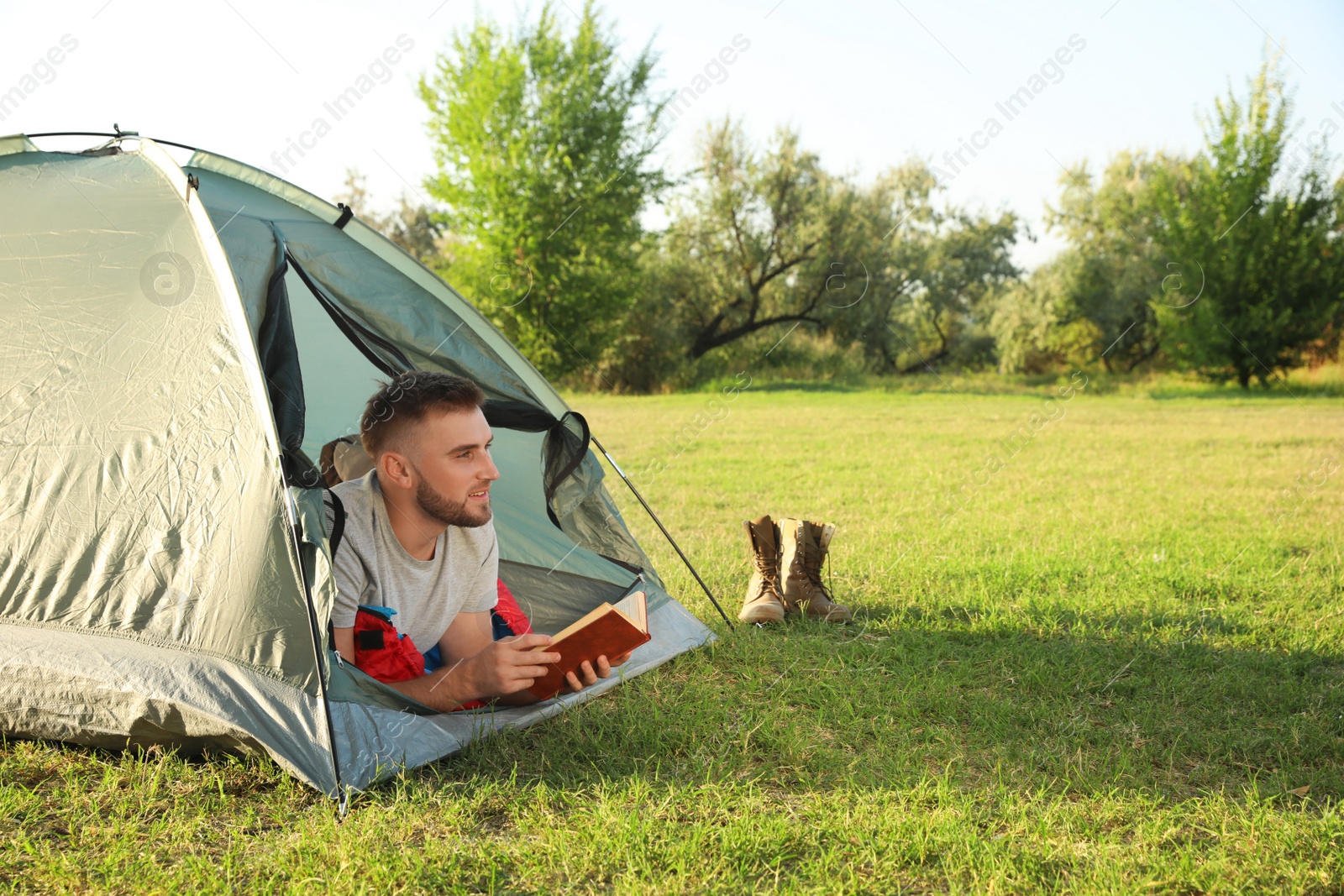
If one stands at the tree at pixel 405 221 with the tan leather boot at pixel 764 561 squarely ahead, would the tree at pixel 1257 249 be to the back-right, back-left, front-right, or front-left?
front-left

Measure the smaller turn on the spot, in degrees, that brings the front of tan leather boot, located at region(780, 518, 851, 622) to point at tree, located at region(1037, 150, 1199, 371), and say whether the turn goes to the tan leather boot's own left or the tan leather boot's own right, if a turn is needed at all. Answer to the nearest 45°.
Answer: approximately 135° to the tan leather boot's own left

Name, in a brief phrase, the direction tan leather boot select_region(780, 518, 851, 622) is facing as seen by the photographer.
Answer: facing the viewer and to the right of the viewer

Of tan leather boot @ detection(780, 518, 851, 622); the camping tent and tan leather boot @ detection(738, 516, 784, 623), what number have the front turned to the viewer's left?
0

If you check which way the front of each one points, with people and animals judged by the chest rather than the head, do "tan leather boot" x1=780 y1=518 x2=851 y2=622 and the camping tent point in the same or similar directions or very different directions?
same or similar directions

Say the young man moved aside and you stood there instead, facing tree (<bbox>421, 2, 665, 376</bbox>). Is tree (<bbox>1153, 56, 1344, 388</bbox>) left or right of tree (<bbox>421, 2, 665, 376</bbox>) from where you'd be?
right

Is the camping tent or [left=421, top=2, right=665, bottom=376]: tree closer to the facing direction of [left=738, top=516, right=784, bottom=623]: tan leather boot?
the camping tent

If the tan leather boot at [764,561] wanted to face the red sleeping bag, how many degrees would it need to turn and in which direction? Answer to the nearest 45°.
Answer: approximately 45° to its right

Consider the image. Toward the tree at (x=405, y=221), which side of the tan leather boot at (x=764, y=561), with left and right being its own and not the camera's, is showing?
back

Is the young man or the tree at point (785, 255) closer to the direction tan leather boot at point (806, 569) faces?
the young man

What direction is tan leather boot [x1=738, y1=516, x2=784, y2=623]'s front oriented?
toward the camera

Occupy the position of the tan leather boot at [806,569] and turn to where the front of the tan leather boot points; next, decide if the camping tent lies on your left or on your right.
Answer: on your right

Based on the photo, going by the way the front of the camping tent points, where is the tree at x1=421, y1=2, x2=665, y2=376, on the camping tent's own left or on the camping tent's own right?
on the camping tent's own left

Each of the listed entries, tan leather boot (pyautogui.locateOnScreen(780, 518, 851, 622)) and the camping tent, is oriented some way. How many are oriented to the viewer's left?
0
